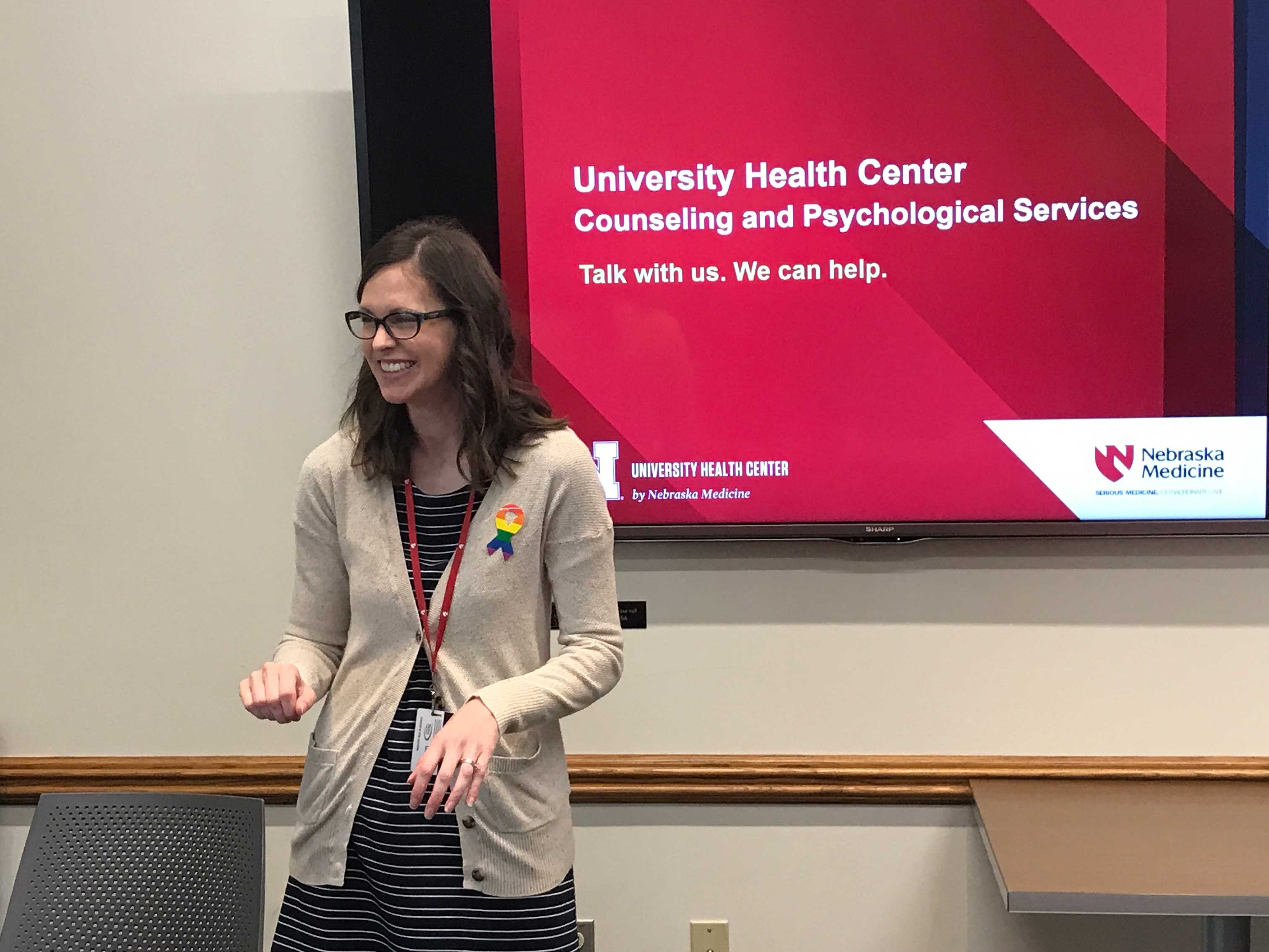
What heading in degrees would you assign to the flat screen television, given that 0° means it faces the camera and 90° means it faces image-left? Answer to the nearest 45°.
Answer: approximately 0°
